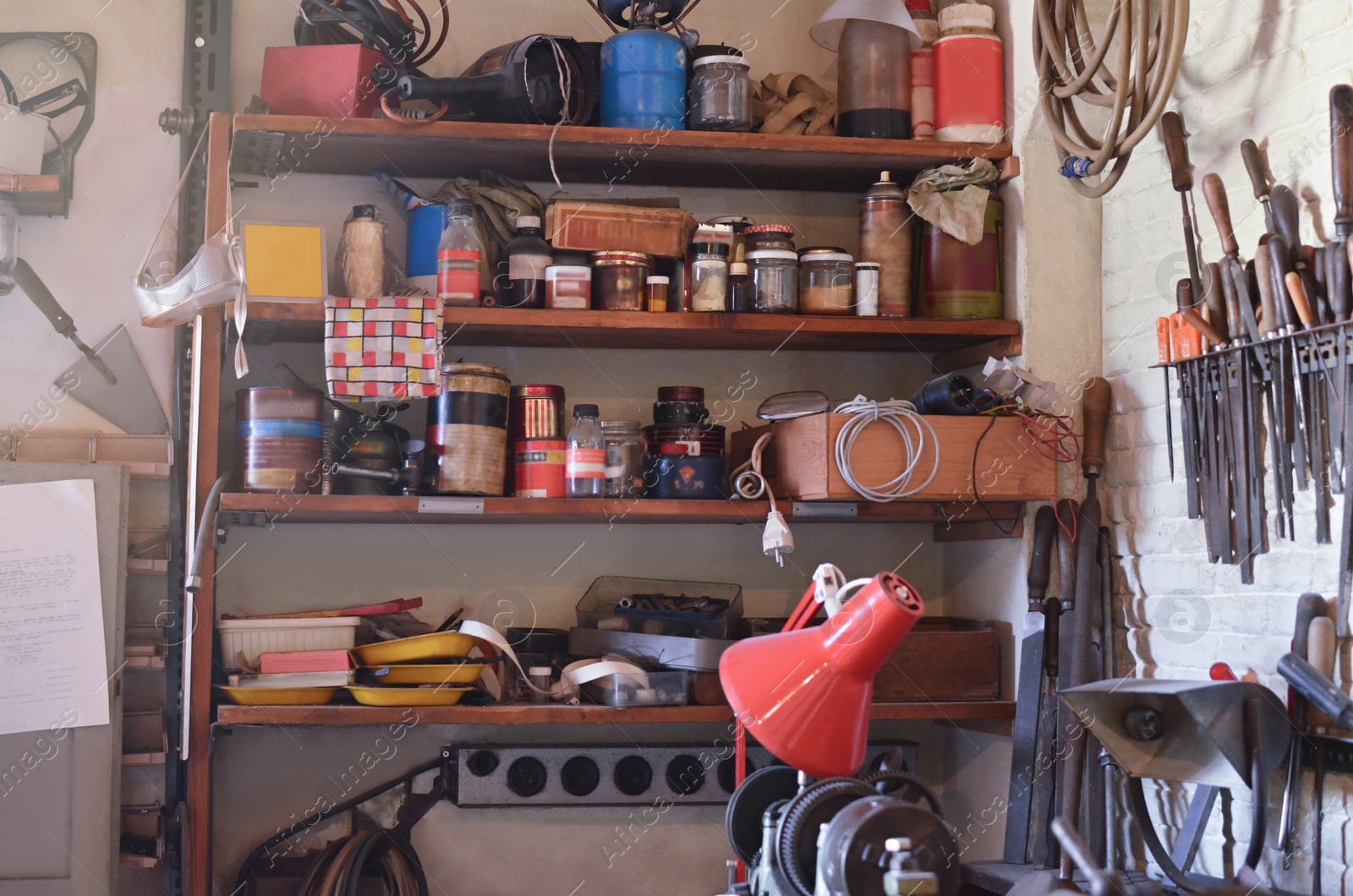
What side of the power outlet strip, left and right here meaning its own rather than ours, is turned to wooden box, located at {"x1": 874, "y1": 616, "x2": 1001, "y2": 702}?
left

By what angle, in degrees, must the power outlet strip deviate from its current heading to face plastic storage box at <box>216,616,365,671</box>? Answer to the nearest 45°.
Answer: approximately 45° to its right

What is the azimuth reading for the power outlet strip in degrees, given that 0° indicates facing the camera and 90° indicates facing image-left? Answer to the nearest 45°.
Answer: approximately 0°

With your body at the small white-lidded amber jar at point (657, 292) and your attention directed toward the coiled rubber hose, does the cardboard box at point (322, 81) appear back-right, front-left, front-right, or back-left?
back-right
